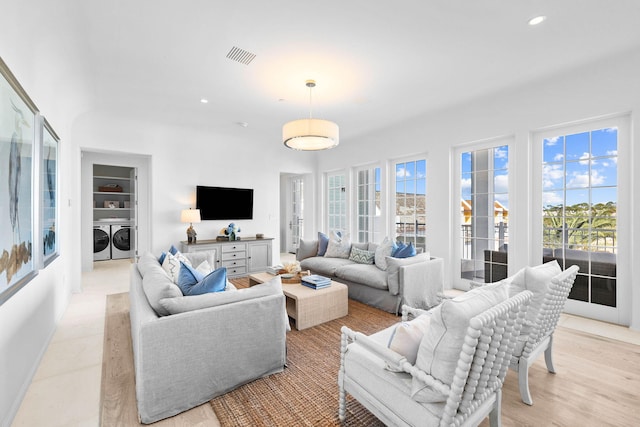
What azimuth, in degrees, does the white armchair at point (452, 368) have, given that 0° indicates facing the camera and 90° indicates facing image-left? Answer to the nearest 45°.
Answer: approximately 135°

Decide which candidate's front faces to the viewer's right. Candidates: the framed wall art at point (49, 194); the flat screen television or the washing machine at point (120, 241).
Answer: the framed wall art

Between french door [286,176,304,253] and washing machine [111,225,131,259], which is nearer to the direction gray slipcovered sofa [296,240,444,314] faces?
the washing machine

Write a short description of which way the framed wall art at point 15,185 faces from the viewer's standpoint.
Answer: facing to the right of the viewer

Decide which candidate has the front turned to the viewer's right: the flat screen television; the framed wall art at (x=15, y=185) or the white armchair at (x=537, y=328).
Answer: the framed wall art

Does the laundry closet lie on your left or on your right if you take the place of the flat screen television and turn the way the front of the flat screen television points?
on your right

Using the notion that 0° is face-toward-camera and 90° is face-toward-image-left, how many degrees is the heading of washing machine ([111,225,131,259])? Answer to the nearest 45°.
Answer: approximately 0°

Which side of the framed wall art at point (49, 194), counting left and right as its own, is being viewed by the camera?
right
